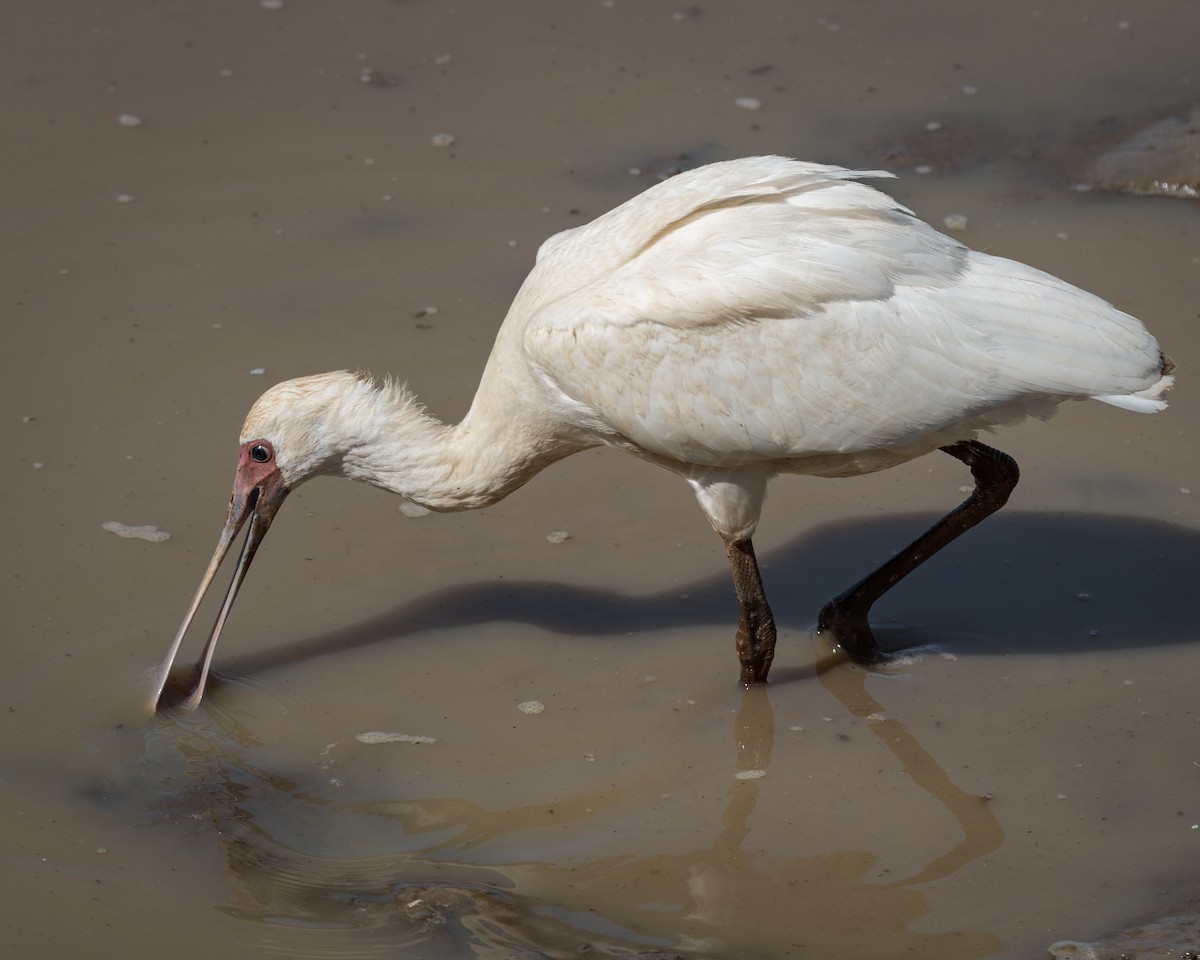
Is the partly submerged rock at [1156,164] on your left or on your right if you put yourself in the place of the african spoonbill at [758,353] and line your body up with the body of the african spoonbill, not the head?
on your right

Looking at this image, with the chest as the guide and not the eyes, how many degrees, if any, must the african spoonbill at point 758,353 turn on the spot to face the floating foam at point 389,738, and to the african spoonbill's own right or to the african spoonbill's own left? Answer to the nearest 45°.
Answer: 0° — it already faces it

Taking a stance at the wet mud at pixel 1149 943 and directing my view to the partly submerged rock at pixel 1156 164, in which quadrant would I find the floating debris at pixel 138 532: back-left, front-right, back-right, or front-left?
front-left

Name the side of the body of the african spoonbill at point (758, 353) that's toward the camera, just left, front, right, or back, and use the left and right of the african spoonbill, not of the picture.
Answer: left

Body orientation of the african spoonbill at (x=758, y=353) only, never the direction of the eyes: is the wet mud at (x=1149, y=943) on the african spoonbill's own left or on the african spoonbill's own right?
on the african spoonbill's own left

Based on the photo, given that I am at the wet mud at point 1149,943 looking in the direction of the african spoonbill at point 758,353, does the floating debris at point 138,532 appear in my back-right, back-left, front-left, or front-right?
front-left

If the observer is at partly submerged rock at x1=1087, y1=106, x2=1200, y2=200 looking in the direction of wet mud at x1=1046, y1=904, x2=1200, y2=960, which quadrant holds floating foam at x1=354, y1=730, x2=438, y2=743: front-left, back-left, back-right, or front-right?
front-right
